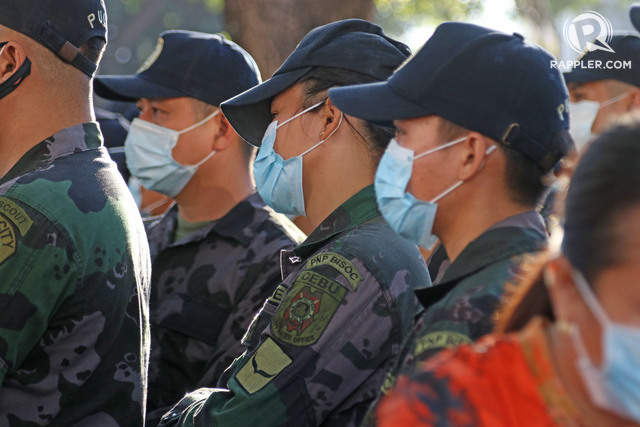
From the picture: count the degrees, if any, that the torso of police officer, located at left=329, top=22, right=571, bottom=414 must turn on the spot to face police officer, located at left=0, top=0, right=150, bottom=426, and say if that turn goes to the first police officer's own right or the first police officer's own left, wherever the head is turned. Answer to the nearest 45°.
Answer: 0° — they already face them

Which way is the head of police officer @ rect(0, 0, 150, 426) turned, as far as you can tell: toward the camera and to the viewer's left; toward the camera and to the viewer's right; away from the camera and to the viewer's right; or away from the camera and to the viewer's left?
away from the camera and to the viewer's left

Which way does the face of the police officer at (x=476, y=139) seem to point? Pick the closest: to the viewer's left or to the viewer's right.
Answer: to the viewer's left

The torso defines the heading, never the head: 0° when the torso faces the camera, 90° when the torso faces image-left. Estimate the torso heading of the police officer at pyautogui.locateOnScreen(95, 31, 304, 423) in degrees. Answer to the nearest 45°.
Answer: approximately 45°

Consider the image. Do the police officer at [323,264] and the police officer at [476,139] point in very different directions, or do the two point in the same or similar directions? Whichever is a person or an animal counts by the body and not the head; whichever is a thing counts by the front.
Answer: same or similar directions

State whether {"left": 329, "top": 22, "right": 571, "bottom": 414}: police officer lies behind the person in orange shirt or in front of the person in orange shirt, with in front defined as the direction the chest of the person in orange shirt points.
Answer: behind

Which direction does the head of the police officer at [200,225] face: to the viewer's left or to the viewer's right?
to the viewer's left

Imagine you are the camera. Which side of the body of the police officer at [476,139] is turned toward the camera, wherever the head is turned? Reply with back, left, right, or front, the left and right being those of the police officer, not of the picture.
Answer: left

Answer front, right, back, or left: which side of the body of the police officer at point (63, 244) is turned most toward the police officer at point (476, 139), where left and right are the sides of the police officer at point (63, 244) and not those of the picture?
back

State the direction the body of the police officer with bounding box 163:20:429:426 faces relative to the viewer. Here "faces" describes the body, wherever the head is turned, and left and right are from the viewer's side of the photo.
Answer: facing to the left of the viewer

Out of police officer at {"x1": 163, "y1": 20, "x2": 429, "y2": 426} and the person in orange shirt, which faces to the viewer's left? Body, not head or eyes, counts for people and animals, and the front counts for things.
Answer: the police officer

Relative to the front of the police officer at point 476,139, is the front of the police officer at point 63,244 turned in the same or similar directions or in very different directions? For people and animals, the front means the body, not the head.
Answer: same or similar directions
